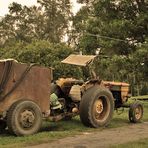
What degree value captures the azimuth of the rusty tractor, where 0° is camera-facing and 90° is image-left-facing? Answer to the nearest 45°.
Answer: approximately 225°

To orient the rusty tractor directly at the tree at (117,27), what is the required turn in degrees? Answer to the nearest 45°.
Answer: approximately 45° to its left

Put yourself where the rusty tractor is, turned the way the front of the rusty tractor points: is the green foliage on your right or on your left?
on your left
